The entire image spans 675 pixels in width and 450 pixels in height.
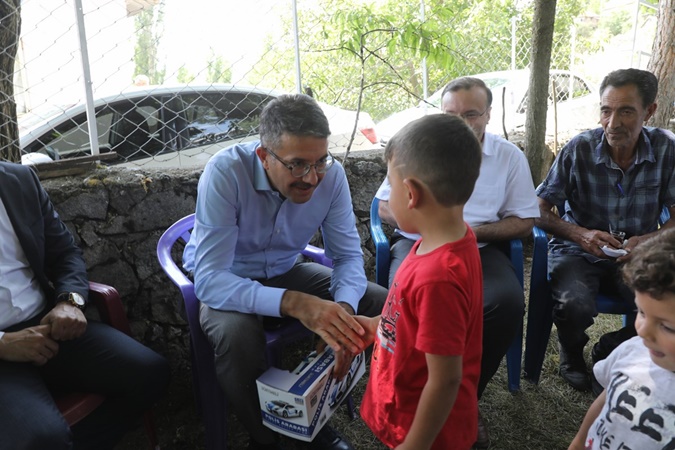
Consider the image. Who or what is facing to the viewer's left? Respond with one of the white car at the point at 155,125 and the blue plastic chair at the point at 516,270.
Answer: the white car

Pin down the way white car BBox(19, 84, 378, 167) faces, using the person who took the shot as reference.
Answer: facing to the left of the viewer

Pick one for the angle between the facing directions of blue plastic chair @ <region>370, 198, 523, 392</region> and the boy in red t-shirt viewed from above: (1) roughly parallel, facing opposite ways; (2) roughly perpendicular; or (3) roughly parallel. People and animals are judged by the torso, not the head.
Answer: roughly perpendicular

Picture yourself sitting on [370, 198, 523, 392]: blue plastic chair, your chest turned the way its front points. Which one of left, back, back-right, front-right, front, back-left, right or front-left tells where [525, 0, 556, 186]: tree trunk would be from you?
back

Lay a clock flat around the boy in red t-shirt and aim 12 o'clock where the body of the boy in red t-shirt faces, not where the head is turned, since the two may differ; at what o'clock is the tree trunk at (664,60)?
The tree trunk is roughly at 4 o'clock from the boy in red t-shirt.

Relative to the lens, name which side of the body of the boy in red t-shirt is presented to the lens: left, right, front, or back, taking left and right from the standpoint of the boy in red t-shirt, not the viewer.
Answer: left

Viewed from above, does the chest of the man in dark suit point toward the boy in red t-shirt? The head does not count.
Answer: yes

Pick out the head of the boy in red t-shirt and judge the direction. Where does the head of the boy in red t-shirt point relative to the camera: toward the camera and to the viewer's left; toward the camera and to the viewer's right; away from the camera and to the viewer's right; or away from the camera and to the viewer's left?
away from the camera and to the viewer's left

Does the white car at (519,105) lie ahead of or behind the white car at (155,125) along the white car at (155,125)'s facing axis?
behind

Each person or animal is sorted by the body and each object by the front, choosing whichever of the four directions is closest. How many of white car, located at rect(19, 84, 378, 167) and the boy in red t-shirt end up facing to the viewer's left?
2
